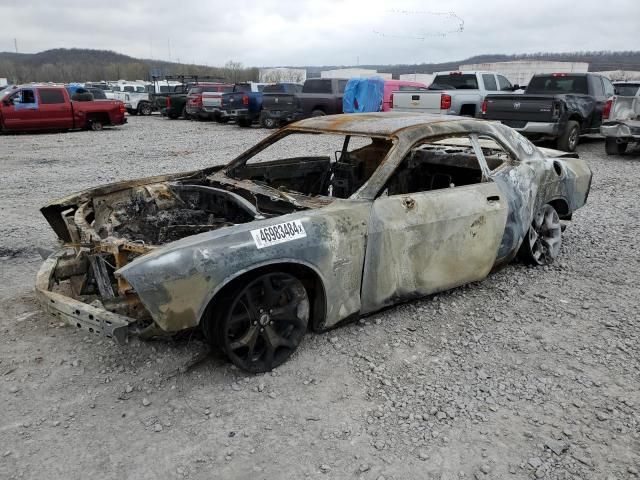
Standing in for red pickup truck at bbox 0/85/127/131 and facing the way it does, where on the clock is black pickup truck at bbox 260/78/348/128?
The black pickup truck is roughly at 7 o'clock from the red pickup truck.

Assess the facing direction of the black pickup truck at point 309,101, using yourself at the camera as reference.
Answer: facing away from the viewer and to the right of the viewer

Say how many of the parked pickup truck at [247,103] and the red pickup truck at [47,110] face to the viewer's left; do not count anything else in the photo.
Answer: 1

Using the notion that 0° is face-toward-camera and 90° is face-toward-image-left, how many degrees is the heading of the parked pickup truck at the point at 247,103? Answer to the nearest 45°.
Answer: approximately 225°

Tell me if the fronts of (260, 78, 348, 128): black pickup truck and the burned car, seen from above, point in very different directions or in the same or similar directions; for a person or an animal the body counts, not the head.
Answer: very different directions

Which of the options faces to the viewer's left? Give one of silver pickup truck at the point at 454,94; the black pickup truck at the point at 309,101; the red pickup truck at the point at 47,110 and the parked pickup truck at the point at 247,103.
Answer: the red pickup truck

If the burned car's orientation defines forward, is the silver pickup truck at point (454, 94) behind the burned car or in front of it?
behind

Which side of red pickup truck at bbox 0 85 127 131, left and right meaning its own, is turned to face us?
left

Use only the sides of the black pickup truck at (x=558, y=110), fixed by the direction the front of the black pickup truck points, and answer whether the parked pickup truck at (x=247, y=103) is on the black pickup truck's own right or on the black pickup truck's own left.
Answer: on the black pickup truck's own left

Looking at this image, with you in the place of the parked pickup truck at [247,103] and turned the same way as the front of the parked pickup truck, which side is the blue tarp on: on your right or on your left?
on your right

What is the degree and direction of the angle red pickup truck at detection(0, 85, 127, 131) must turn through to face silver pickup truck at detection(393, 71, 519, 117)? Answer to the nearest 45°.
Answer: approximately 135° to its left

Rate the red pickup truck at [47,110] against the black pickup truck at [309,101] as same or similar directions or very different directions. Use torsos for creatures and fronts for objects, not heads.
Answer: very different directions

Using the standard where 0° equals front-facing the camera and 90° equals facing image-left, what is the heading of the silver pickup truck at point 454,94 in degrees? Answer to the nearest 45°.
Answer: approximately 225°

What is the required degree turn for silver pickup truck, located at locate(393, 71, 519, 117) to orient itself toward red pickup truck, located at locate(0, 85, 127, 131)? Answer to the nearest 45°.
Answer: approximately 135° to its left

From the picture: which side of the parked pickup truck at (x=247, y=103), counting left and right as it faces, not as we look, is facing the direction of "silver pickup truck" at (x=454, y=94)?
right

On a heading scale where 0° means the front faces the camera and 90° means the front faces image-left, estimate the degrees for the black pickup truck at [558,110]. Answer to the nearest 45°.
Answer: approximately 225°
